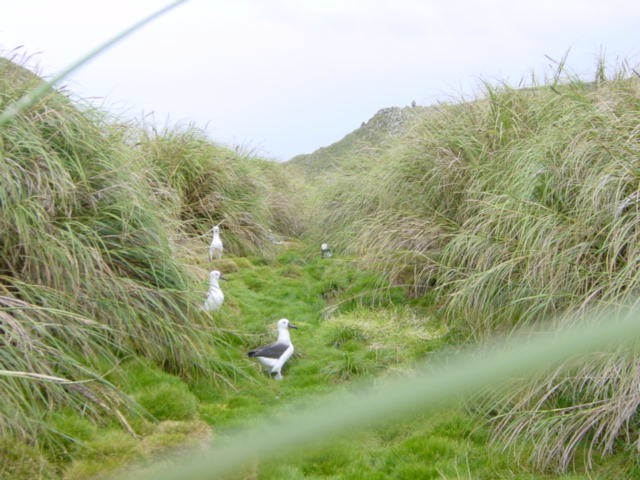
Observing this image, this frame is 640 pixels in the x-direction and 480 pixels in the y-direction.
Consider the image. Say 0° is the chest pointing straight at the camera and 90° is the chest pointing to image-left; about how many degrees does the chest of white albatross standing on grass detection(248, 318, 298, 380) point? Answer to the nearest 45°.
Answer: approximately 270°

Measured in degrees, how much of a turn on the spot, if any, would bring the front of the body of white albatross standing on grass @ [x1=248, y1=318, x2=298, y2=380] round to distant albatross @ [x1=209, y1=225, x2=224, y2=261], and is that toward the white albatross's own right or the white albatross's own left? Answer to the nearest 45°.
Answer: approximately 90° to the white albatross's own left

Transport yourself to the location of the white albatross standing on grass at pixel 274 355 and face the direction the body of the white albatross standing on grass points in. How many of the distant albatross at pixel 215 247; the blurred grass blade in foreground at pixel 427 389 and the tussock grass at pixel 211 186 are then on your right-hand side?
1

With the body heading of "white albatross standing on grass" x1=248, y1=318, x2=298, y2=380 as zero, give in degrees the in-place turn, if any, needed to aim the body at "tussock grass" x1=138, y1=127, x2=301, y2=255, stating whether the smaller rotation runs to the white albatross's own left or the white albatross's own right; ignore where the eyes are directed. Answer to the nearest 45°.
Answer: approximately 90° to the white albatross's own left

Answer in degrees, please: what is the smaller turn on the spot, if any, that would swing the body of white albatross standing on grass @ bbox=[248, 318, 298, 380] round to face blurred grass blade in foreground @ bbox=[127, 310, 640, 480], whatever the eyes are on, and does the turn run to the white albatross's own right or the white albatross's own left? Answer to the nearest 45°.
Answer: approximately 90° to the white albatross's own right
